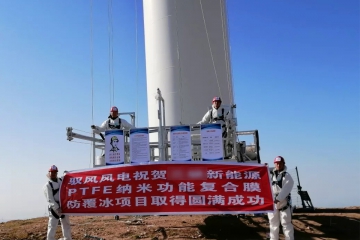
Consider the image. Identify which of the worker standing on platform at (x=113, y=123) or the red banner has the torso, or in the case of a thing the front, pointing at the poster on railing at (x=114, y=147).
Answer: the worker standing on platform

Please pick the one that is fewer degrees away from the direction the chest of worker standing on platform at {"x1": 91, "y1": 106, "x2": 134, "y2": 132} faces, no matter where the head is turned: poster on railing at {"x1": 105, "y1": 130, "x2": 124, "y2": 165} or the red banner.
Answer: the poster on railing

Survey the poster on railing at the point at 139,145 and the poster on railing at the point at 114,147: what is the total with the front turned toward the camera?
2

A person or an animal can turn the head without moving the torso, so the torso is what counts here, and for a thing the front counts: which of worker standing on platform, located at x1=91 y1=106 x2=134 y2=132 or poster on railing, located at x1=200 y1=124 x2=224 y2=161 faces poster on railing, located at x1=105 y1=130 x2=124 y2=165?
the worker standing on platform

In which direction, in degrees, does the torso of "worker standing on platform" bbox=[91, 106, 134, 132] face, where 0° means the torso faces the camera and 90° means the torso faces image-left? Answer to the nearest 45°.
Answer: approximately 0°

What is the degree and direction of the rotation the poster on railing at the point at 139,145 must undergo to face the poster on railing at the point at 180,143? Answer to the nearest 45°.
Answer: approximately 90° to its left

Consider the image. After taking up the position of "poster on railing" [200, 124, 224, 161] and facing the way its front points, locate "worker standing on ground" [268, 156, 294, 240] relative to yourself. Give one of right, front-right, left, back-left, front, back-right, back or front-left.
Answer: left

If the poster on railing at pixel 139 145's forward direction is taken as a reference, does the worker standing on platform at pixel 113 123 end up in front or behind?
behind

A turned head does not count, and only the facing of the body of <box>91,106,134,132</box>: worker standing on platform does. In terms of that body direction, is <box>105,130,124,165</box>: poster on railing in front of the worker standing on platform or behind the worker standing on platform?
in front
